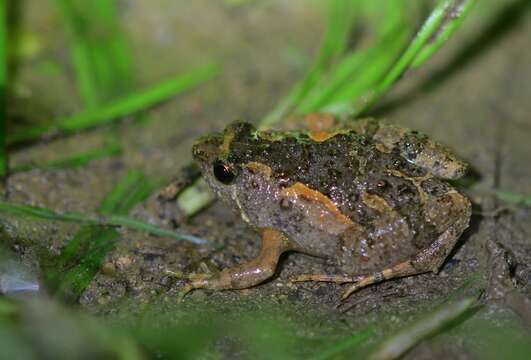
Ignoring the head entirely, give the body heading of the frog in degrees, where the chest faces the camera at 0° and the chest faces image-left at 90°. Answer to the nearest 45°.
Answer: approximately 90°
